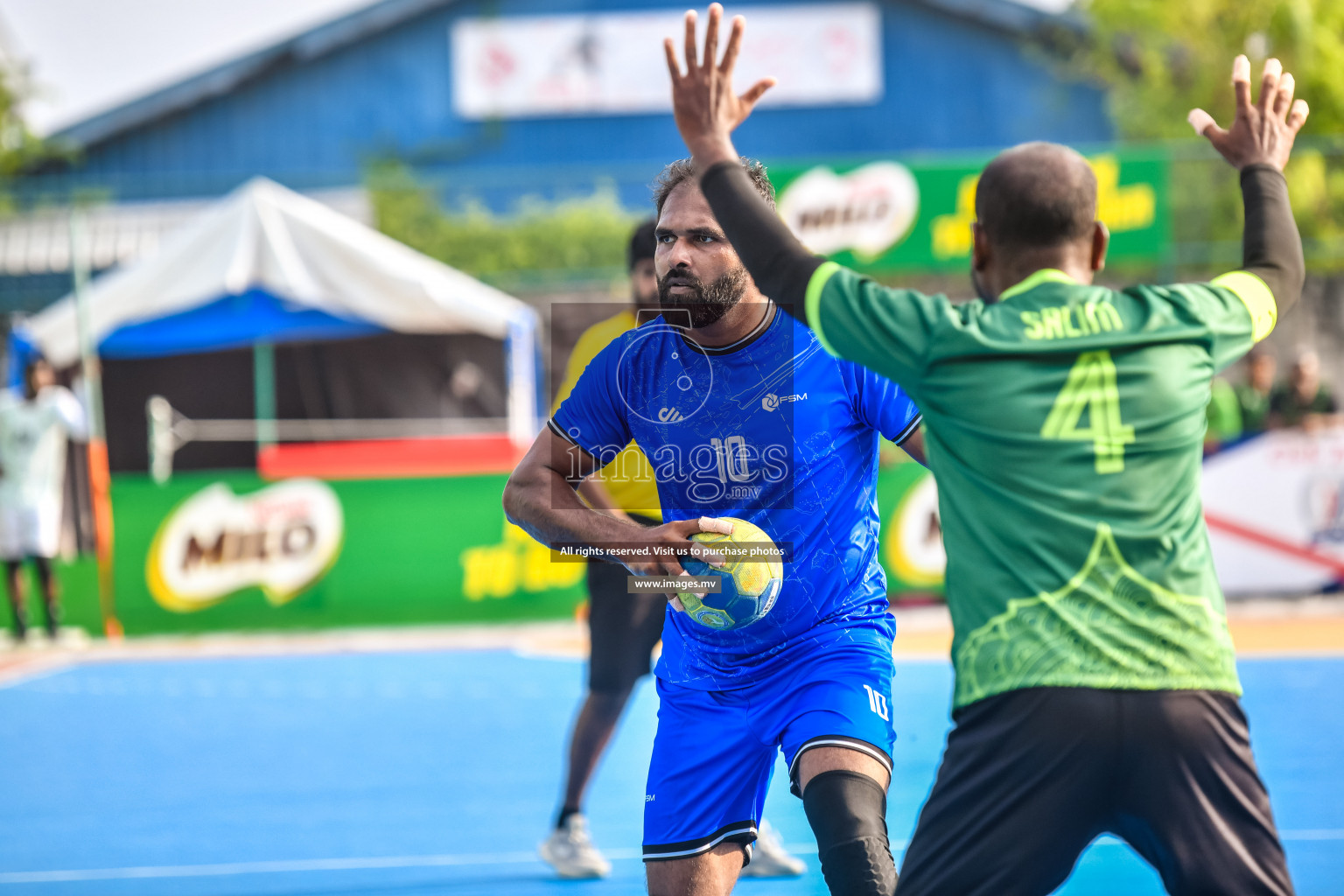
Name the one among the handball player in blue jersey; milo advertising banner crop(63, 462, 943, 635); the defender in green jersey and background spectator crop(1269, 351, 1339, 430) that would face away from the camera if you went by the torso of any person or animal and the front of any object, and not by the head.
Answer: the defender in green jersey

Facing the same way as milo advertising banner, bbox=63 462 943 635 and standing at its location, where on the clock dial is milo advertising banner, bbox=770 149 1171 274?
milo advertising banner, bbox=770 149 1171 274 is roughly at 8 o'clock from milo advertising banner, bbox=63 462 943 635.

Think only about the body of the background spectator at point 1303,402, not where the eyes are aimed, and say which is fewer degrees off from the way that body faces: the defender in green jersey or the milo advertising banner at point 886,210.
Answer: the defender in green jersey

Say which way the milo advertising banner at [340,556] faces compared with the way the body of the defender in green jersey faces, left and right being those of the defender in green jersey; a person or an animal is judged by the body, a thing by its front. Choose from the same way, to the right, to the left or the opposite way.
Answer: the opposite way

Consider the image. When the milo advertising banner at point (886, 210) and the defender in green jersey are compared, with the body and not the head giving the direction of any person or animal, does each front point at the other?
yes

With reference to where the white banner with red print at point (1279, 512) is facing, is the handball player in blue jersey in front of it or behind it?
in front

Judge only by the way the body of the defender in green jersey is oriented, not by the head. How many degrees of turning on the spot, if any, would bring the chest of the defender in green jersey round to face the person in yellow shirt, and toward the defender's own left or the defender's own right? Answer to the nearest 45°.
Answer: approximately 45° to the defender's own left

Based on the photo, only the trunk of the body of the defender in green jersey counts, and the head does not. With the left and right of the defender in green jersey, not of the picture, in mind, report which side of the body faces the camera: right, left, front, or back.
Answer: back

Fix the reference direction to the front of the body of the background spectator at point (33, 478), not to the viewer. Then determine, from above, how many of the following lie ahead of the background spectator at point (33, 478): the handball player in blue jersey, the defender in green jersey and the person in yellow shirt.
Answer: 3

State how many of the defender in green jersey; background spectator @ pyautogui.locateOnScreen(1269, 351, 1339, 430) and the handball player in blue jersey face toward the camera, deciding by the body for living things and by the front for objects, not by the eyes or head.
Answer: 2

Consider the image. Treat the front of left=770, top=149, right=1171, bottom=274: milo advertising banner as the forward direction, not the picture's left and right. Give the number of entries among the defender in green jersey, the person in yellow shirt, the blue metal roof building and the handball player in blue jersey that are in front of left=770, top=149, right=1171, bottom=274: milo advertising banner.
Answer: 3

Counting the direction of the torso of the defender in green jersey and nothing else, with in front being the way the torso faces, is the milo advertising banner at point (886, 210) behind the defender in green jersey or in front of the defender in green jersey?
in front

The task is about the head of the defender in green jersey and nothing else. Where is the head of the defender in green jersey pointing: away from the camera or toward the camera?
away from the camera

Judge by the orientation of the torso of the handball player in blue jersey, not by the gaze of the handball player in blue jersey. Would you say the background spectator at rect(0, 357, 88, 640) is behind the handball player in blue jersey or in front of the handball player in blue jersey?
behind
